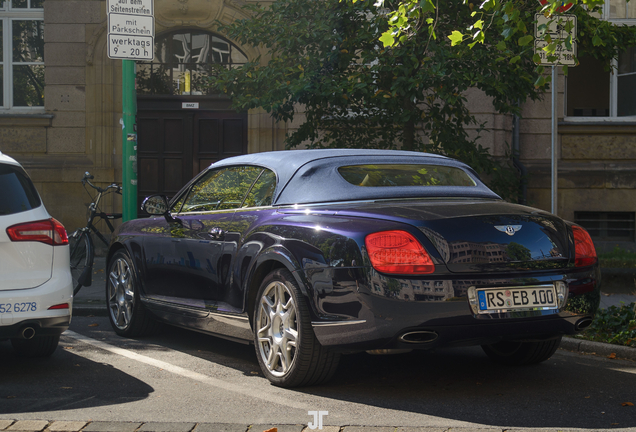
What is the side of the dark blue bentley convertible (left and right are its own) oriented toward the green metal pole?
front

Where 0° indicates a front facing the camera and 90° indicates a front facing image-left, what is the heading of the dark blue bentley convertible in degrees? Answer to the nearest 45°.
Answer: approximately 135°

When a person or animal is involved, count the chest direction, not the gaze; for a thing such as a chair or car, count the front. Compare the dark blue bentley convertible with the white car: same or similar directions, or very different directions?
same or similar directions

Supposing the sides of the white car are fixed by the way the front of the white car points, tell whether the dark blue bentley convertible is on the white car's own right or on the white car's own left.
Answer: on the white car's own right

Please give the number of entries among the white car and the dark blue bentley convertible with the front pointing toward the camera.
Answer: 0

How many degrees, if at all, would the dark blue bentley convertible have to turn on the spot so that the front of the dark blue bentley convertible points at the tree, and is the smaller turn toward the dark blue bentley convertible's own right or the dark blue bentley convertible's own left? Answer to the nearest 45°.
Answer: approximately 45° to the dark blue bentley convertible's own right

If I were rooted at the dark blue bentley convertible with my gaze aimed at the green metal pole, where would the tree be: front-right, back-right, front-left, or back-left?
front-right

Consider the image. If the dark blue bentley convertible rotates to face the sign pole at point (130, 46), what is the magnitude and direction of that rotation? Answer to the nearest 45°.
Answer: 0° — it already faces it

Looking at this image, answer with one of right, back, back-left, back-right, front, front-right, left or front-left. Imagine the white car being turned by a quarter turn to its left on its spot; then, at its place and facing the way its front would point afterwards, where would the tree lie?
back-right

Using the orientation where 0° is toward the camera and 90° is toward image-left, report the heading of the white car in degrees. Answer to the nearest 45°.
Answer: approximately 180°

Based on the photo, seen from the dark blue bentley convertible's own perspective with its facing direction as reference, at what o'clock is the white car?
The white car is roughly at 11 o'clock from the dark blue bentley convertible.
